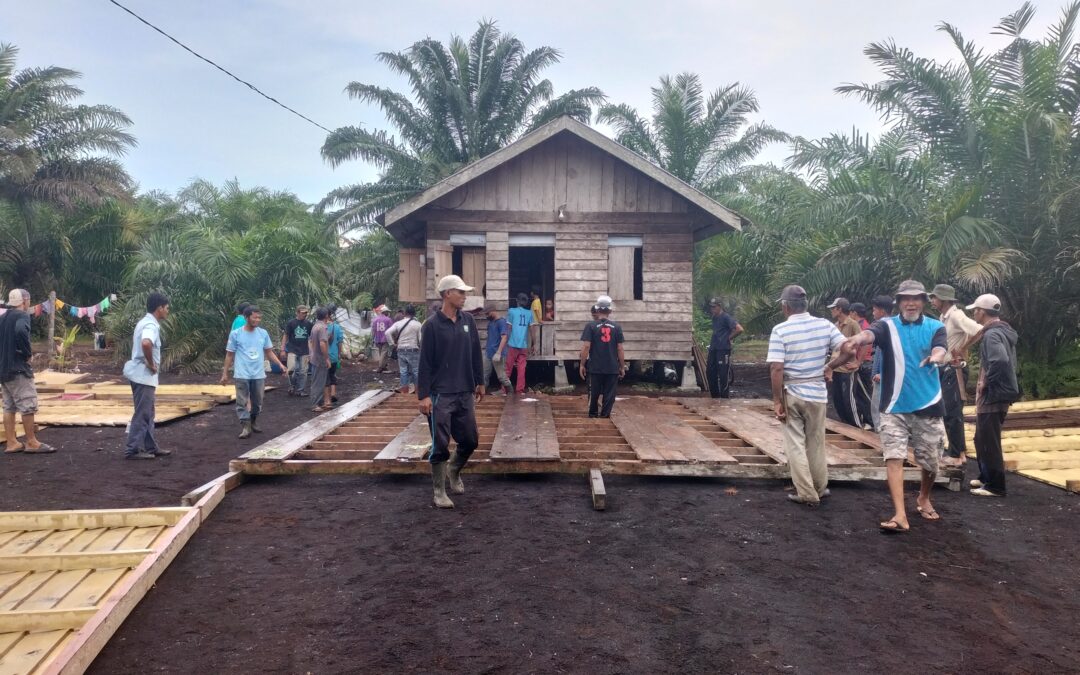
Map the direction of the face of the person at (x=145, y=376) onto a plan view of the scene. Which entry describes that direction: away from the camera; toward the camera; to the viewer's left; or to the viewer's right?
to the viewer's right

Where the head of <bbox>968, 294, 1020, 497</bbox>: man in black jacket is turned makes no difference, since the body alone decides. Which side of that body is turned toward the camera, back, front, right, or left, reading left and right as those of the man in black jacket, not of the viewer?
left

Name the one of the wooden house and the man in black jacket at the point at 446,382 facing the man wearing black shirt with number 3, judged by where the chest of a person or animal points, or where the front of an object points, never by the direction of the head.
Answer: the wooden house

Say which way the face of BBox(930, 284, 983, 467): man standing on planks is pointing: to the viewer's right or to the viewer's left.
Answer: to the viewer's left

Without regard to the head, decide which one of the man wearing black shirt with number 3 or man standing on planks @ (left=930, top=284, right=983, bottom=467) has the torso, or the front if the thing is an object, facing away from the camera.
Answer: the man wearing black shirt with number 3

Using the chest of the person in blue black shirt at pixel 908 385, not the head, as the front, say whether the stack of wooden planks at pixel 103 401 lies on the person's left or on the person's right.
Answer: on the person's right

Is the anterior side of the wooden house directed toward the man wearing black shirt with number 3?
yes

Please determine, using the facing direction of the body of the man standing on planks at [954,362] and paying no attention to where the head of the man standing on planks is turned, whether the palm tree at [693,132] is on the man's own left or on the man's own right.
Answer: on the man's own right

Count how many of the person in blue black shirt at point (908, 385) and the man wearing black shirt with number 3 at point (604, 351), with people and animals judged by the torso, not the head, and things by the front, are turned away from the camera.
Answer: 1

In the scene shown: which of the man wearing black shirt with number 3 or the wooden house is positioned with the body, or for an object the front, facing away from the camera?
the man wearing black shirt with number 3

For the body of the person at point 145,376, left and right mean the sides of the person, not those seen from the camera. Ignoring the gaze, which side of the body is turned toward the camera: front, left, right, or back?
right

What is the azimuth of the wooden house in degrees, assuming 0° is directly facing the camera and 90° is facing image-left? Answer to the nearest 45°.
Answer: approximately 0°

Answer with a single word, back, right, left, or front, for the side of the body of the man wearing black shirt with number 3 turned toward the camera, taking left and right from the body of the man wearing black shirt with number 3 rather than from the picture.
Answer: back

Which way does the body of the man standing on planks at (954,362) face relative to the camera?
to the viewer's left
